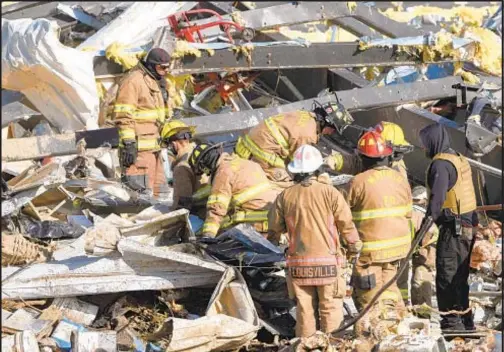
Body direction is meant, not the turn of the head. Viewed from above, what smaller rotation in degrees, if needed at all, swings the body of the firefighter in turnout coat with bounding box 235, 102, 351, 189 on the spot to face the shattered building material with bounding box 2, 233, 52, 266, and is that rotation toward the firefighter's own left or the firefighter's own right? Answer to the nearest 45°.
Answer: approximately 135° to the firefighter's own right

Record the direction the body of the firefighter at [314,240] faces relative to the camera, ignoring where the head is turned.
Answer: away from the camera

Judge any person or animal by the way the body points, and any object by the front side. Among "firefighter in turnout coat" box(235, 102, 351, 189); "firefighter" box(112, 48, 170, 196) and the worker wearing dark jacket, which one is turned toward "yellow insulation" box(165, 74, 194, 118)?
the worker wearing dark jacket

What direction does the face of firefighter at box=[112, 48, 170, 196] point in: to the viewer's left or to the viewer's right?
to the viewer's right

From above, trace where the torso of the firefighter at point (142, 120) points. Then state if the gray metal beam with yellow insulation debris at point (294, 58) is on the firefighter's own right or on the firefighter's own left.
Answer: on the firefighter's own left

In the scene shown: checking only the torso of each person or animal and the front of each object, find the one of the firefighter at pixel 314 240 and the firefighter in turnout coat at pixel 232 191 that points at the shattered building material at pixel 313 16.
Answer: the firefighter

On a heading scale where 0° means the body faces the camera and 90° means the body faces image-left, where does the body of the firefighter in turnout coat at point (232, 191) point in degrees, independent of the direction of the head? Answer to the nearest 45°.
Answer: approximately 90°

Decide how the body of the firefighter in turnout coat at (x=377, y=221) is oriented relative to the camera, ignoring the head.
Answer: away from the camera

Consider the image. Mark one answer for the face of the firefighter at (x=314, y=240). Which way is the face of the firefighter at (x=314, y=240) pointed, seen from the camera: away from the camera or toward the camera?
away from the camera

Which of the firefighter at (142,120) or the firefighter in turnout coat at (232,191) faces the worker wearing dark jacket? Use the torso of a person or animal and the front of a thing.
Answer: the firefighter

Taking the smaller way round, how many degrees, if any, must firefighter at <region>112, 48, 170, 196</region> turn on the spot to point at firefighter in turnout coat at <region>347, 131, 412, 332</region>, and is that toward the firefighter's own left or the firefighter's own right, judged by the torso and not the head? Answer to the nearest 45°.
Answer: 0° — they already face them

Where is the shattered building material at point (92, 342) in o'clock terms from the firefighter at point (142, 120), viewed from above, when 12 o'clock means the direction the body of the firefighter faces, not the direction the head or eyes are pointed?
The shattered building material is roughly at 2 o'clock from the firefighter.

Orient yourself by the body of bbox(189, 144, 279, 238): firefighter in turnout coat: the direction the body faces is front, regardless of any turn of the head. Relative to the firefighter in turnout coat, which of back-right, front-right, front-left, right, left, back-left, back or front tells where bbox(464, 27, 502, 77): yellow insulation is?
back-right

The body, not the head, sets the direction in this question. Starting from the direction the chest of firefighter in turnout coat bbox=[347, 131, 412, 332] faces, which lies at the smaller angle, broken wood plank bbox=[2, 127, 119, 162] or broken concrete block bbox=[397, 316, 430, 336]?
the broken wood plank

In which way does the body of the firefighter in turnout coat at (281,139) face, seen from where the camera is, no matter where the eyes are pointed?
to the viewer's right

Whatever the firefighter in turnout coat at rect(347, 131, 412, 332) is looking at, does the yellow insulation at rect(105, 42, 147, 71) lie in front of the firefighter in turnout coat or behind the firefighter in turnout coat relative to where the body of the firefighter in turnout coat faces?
in front
